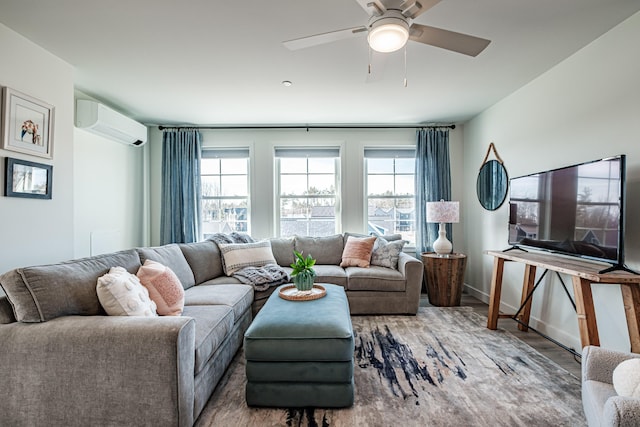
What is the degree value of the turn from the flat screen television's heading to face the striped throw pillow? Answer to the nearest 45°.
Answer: approximately 45° to its right

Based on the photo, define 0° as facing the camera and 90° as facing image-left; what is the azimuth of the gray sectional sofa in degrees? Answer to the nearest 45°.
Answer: approximately 315°

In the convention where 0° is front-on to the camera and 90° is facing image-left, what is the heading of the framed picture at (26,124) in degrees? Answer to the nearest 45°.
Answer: approximately 315°

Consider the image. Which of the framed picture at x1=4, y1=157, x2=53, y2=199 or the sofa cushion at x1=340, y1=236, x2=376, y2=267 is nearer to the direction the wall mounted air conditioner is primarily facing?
the sofa cushion

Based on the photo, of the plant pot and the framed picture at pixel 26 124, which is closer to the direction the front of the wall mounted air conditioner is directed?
the plant pot

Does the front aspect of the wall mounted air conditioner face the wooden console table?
yes

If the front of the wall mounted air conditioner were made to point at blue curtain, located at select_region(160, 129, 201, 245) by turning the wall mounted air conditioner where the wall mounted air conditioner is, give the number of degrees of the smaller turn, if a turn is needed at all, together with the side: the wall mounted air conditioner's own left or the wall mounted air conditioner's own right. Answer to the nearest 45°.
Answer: approximately 90° to the wall mounted air conditioner's own left

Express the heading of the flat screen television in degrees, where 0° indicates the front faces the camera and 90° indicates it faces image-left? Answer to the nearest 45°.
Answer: approximately 45°

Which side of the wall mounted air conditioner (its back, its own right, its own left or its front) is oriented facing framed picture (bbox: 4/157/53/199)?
right
